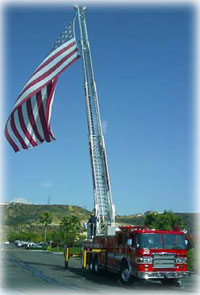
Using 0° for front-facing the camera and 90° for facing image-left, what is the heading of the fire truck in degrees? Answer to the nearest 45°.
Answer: approximately 315°

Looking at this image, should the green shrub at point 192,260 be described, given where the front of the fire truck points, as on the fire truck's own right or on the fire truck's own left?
on the fire truck's own left
